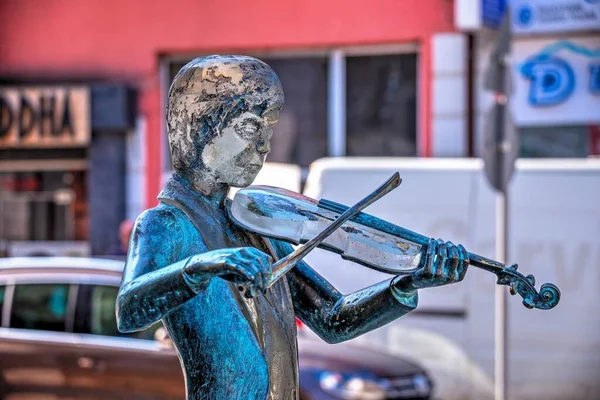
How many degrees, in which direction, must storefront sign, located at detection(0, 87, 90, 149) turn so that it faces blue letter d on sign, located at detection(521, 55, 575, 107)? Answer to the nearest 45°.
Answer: approximately 45° to its left

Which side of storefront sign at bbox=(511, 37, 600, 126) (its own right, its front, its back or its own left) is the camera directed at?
front

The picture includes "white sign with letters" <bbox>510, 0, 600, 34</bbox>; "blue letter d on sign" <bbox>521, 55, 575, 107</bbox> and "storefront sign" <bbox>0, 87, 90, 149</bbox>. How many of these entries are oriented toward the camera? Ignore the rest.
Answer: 3

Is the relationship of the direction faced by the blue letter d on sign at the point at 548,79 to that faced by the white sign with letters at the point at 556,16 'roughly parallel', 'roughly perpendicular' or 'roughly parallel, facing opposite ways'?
roughly parallel

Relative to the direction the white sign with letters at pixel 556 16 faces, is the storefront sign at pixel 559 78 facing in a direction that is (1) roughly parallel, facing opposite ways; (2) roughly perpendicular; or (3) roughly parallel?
roughly parallel

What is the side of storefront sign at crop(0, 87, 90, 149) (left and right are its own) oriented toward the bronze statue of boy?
front

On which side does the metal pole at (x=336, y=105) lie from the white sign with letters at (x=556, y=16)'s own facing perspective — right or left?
on its right

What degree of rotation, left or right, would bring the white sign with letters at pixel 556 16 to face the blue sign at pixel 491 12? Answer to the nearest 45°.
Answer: approximately 45° to its right

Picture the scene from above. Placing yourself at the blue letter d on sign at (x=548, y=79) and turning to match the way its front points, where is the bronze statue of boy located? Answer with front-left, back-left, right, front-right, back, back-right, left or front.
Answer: front

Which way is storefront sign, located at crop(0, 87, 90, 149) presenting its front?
toward the camera
